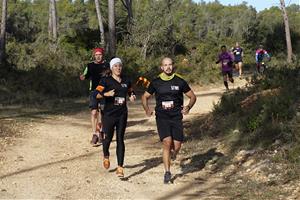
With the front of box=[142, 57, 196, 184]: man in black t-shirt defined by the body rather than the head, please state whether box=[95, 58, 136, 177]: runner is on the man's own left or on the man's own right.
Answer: on the man's own right

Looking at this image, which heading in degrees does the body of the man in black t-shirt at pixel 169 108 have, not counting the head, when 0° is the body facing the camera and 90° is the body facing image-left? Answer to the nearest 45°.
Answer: approximately 0°
